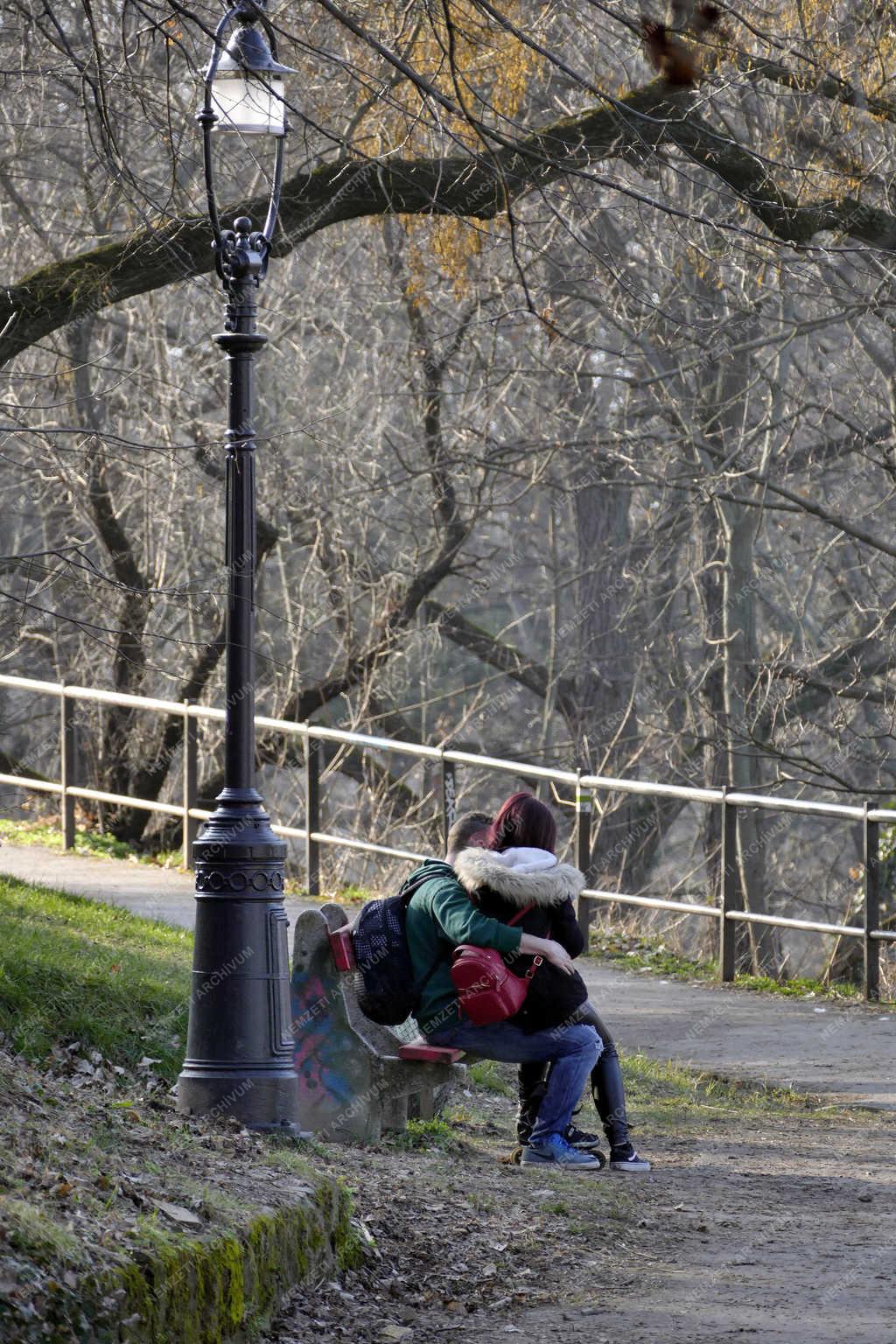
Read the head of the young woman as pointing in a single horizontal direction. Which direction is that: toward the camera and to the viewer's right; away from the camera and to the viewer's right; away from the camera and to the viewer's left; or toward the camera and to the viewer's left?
away from the camera and to the viewer's left

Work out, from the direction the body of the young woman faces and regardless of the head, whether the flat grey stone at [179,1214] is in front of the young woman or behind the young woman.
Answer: behind

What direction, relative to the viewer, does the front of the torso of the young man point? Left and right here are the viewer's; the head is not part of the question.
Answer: facing to the right of the viewer
